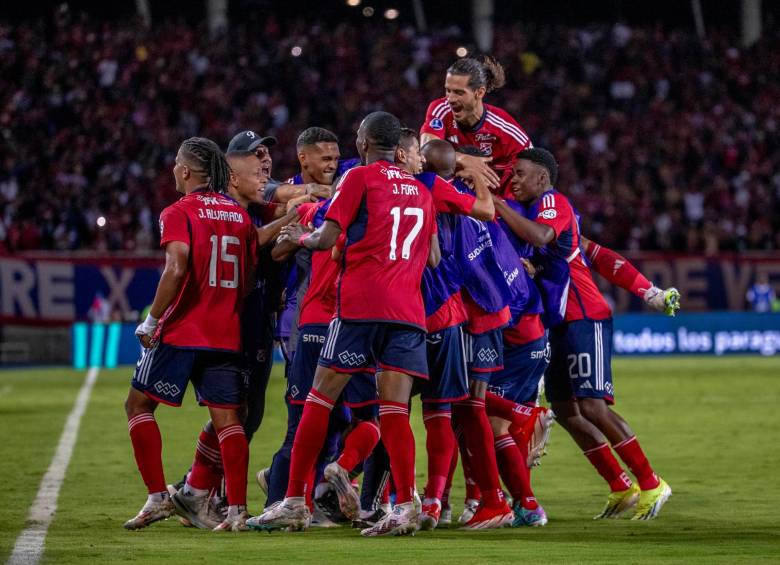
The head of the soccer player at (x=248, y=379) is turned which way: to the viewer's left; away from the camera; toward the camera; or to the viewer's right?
to the viewer's right

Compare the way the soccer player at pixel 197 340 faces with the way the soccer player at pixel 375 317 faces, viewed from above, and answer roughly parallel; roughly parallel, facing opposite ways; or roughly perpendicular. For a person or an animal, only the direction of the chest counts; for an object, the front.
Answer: roughly parallel

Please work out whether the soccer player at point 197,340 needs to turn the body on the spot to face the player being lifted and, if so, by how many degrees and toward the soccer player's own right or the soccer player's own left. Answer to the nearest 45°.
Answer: approximately 90° to the soccer player's own right

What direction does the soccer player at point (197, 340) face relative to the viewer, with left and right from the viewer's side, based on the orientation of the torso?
facing away from the viewer and to the left of the viewer

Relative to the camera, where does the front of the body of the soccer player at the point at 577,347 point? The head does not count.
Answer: to the viewer's left

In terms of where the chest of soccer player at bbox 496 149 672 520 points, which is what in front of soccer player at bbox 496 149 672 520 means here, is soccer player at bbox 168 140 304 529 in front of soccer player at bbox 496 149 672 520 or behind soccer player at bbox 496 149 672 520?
in front

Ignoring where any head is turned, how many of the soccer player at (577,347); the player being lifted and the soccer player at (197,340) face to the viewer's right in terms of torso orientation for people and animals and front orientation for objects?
0

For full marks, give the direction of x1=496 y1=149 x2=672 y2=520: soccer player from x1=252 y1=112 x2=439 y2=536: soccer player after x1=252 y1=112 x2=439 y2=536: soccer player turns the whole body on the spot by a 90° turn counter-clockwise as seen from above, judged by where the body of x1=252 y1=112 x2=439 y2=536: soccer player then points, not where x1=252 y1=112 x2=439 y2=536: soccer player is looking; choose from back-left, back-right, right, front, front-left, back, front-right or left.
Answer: back

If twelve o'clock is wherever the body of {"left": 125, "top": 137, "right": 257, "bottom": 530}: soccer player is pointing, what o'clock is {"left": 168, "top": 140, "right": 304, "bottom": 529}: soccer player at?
{"left": 168, "top": 140, "right": 304, "bottom": 529}: soccer player is roughly at 3 o'clock from {"left": 125, "top": 137, "right": 257, "bottom": 530}: soccer player.

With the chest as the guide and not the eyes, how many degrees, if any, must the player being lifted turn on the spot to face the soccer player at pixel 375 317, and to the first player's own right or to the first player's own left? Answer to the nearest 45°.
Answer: approximately 45° to the first player's own left

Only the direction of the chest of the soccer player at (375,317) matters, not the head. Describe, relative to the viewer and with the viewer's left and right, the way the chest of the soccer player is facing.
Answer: facing away from the viewer and to the left of the viewer

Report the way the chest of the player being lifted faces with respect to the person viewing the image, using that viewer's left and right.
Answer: facing the viewer and to the left of the viewer

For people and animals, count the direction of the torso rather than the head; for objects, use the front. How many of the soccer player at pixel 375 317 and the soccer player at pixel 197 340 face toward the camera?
0
